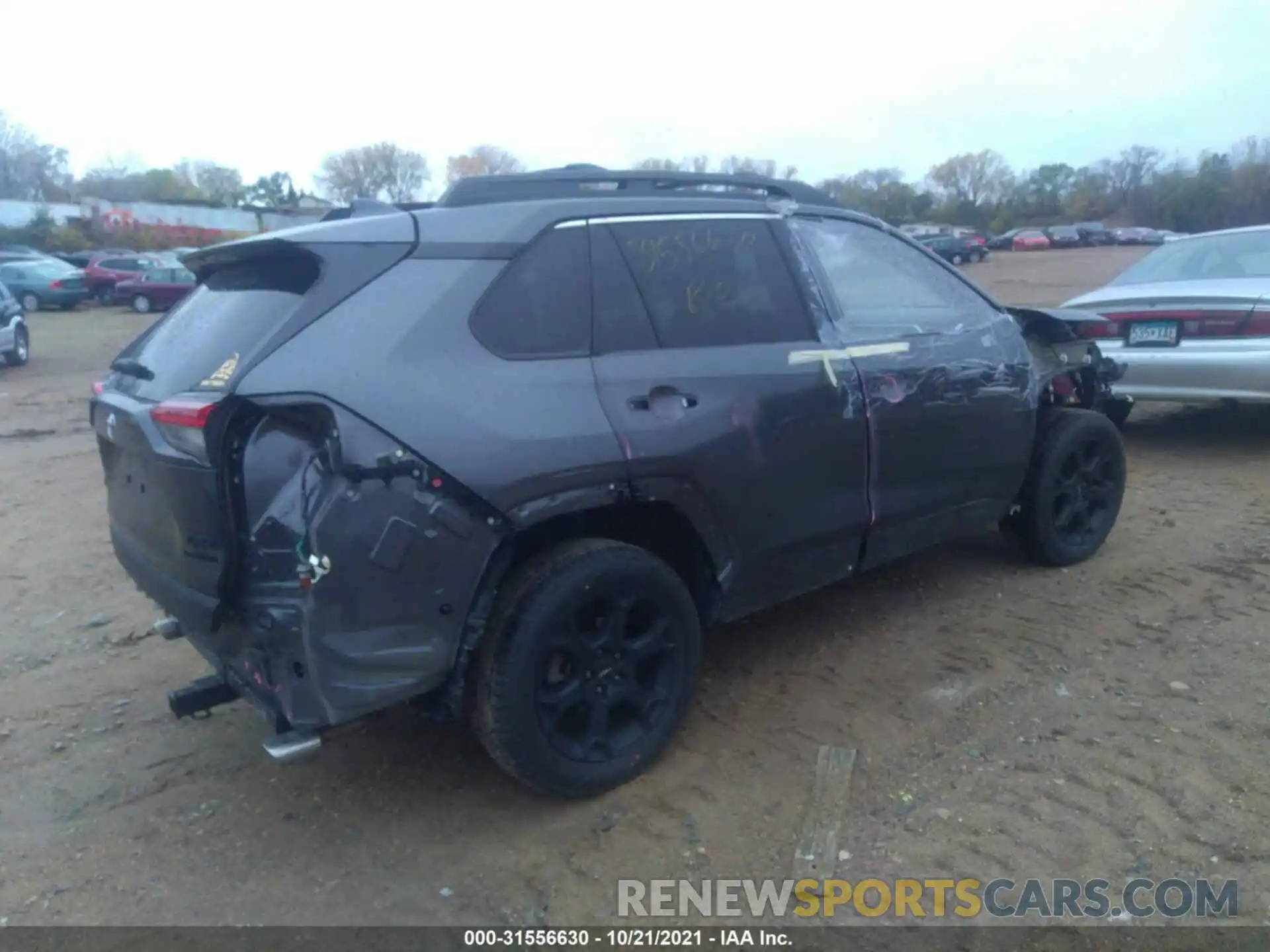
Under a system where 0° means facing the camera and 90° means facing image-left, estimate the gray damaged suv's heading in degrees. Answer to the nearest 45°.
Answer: approximately 225°

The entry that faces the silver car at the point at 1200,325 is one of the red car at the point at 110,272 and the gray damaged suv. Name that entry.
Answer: the gray damaged suv

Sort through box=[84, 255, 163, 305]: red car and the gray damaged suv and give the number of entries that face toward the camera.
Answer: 0

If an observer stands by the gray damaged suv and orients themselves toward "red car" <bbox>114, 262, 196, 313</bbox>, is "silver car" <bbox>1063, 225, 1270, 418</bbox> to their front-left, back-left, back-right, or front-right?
front-right

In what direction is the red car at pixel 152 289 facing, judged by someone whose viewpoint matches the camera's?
facing the viewer and to the left of the viewer

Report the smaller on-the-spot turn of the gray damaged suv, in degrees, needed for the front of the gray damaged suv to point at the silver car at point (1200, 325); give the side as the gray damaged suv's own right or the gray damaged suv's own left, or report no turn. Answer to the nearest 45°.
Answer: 0° — it already faces it
